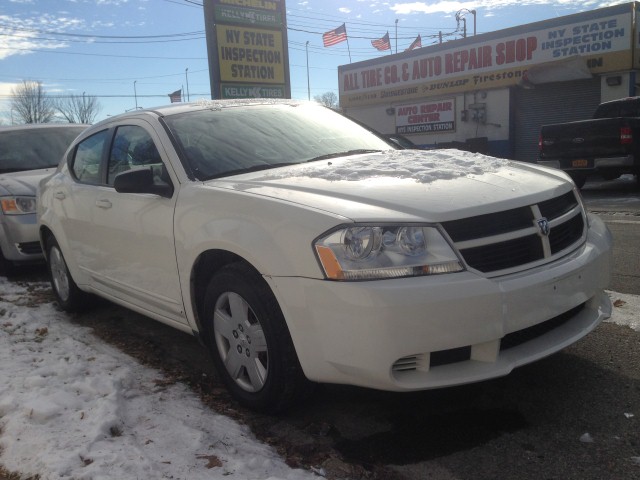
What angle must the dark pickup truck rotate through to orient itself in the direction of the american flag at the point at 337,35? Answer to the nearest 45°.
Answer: approximately 90° to its left

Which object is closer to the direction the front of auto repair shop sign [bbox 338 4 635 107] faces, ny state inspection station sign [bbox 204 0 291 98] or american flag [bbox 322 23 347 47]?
the ny state inspection station sign

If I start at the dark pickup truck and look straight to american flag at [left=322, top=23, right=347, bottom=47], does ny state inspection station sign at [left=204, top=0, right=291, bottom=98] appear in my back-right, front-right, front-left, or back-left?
front-left

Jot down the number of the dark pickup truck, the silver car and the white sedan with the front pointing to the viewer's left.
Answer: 0

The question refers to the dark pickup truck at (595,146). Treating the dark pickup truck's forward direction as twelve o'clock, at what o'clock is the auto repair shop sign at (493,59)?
The auto repair shop sign is roughly at 10 o'clock from the dark pickup truck.

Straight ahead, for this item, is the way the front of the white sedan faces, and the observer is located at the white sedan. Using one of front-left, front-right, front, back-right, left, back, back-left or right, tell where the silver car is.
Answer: back

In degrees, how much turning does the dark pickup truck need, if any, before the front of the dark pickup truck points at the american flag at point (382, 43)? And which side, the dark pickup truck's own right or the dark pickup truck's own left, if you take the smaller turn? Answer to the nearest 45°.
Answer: approximately 90° to the dark pickup truck's own left

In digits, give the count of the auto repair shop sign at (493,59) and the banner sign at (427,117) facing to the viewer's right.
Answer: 0

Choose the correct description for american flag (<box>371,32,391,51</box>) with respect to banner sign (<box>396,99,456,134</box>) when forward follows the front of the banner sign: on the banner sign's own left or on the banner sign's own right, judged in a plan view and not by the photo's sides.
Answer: on the banner sign's own right

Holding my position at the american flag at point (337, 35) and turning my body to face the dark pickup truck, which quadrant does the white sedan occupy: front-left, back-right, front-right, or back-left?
front-right

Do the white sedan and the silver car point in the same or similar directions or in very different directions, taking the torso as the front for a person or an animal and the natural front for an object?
same or similar directions

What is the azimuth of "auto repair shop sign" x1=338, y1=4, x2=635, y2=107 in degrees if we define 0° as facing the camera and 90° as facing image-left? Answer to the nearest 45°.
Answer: approximately 45°

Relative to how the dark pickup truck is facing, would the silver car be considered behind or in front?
behind

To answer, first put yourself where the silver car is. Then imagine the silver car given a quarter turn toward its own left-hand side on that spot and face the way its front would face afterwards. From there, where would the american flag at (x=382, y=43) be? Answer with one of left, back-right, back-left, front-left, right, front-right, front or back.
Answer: front

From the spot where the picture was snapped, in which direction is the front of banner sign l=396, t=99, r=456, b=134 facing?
facing the viewer and to the left of the viewer

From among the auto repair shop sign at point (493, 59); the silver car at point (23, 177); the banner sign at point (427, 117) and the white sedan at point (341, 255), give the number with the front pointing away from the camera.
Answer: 0

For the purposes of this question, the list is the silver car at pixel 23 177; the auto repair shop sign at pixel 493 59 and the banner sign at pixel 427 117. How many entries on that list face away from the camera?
0

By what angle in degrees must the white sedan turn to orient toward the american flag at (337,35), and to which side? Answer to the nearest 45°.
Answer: approximately 135° to its left

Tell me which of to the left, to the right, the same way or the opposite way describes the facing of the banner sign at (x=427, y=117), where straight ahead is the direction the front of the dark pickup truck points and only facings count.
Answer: the opposite way

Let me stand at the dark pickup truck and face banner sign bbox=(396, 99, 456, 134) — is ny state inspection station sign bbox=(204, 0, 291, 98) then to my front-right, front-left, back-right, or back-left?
front-left
